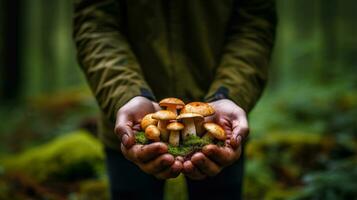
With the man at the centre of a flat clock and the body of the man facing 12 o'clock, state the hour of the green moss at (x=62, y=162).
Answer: The green moss is roughly at 5 o'clock from the man.

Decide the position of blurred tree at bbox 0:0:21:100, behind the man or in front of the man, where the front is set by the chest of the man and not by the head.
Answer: behind

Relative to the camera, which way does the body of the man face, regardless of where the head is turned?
toward the camera

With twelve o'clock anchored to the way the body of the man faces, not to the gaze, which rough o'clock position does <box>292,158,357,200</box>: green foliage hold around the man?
The green foliage is roughly at 8 o'clock from the man.
